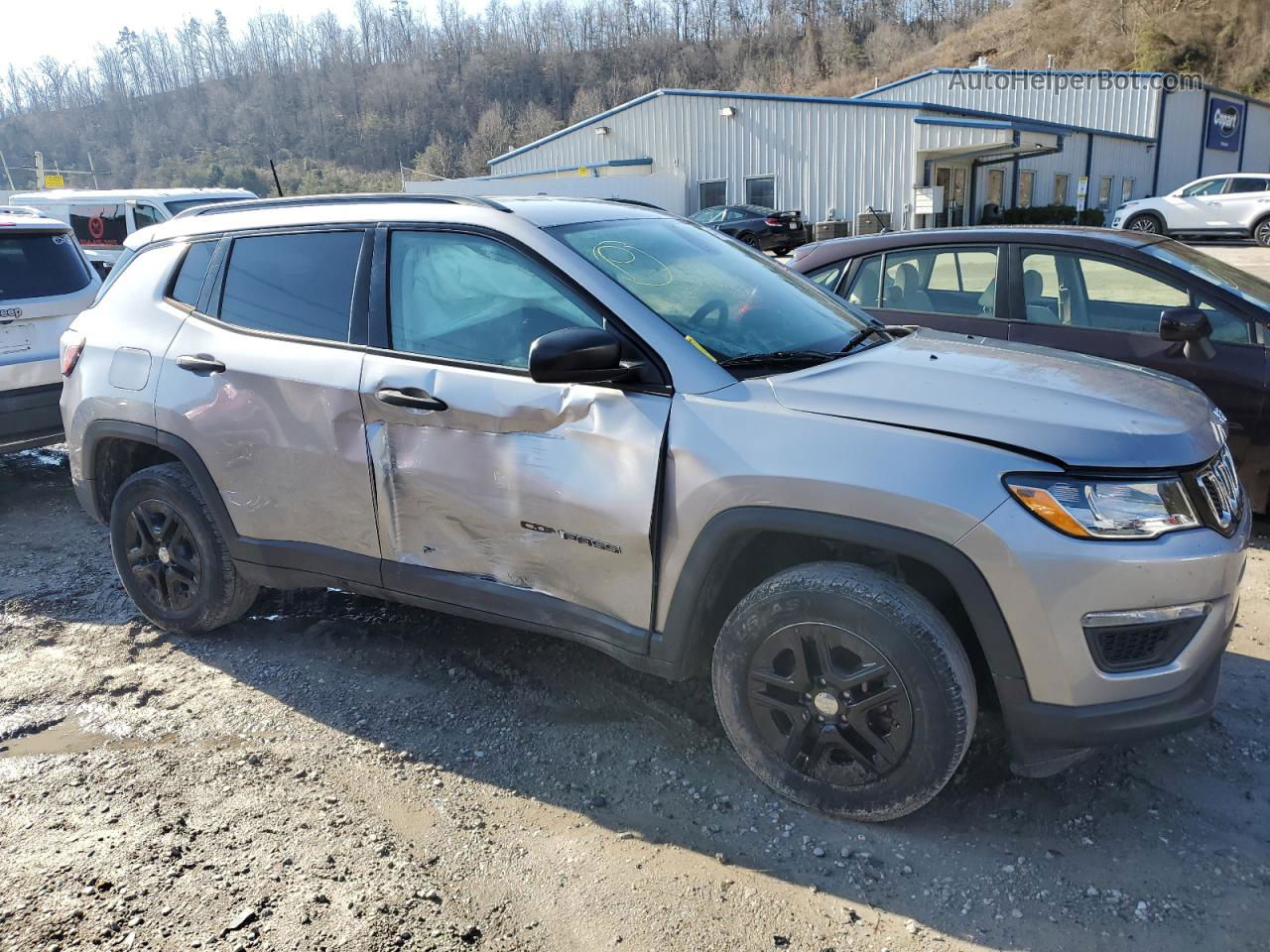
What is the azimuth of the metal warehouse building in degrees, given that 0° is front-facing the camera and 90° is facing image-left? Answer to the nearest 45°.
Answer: approximately 315°

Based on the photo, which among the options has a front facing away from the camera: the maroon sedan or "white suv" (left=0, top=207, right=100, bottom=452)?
the white suv

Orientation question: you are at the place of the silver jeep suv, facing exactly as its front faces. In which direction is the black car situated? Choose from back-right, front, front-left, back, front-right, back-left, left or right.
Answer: back-left

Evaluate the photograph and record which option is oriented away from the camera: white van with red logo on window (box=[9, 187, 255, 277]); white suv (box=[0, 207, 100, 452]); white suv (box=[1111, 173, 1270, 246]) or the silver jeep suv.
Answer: white suv (box=[0, 207, 100, 452])

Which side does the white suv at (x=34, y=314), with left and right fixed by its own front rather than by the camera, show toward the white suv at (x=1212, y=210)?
right

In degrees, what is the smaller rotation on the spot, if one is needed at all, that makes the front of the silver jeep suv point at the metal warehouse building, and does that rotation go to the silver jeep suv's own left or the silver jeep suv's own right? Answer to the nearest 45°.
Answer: approximately 135° to the silver jeep suv's own left

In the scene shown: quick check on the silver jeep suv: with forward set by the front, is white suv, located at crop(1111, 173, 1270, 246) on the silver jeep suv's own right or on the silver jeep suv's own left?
on the silver jeep suv's own left

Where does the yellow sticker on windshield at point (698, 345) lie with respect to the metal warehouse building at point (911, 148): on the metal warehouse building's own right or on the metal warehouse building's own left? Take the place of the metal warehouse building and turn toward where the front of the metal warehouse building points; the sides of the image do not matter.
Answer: on the metal warehouse building's own right

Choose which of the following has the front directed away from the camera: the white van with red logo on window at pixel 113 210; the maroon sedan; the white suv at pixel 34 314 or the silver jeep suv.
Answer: the white suv

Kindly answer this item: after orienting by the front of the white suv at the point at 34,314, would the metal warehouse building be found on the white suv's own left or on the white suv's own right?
on the white suv's own right

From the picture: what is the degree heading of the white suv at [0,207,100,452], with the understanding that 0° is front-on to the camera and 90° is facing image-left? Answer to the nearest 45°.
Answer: approximately 180°

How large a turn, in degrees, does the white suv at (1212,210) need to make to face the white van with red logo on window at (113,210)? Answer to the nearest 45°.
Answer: approximately 45° to its left

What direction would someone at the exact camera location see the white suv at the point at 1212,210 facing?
facing to the left of the viewer

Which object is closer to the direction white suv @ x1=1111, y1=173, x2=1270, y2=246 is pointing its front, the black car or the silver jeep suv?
the black car
